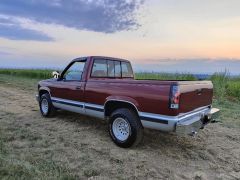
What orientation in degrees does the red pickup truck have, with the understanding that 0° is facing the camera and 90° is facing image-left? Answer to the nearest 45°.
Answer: approximately 135°
